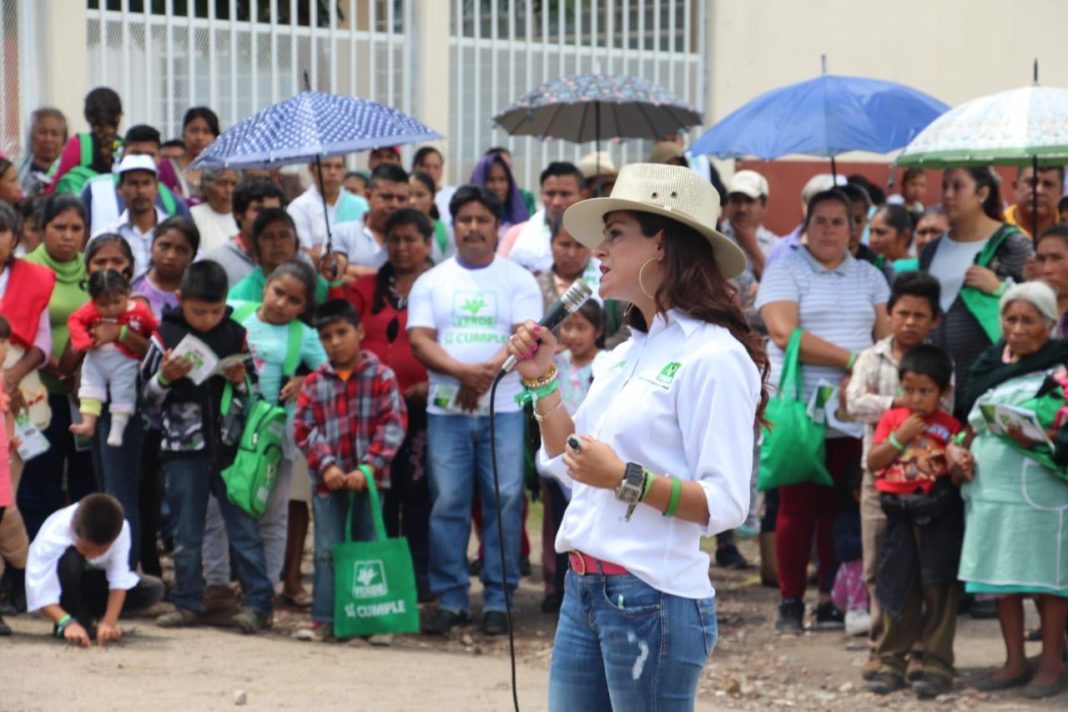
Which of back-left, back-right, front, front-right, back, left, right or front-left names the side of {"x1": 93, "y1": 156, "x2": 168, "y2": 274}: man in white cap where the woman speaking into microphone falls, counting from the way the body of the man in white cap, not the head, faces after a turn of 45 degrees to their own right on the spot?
front-left

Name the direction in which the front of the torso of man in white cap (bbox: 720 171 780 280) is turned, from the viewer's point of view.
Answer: toward the camera

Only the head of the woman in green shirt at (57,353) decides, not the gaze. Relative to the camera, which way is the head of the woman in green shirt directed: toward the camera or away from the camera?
toward the camera

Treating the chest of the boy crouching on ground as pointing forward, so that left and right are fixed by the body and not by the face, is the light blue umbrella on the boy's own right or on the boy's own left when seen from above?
on the boy's own left

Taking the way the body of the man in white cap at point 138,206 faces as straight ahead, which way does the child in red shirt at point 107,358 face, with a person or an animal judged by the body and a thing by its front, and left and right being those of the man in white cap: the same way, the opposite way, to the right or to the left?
the same way

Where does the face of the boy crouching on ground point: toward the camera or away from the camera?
toward the camera

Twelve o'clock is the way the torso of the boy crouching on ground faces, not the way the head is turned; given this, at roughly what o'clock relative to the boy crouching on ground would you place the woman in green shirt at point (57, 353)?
The woman in green shirt is roughly at 6 o'clock from the boy crouching on ground.

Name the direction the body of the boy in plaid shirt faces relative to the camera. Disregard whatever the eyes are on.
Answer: toward the camera

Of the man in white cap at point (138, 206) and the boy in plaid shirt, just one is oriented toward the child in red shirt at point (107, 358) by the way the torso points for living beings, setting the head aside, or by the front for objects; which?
the man in white cap

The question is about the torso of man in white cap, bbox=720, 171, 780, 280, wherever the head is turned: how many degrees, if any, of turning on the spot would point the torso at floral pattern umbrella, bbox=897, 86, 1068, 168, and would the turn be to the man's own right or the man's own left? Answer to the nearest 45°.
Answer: approximately 45° to the man's own left

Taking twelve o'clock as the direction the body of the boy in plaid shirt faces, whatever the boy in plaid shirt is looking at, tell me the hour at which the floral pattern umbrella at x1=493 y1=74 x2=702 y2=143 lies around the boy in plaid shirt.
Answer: The floral pattern umbrella is roughly at 7 o'clock from the boy in plaid shirt.

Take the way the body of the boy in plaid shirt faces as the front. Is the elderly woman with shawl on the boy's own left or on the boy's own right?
on the boy's own left

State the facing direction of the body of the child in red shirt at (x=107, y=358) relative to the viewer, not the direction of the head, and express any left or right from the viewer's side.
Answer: facing the viewer

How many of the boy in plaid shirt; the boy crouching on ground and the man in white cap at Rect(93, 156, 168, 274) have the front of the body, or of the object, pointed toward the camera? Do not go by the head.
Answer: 3

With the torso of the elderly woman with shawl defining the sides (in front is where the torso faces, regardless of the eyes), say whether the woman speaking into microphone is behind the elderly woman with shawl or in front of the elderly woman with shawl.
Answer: in front
